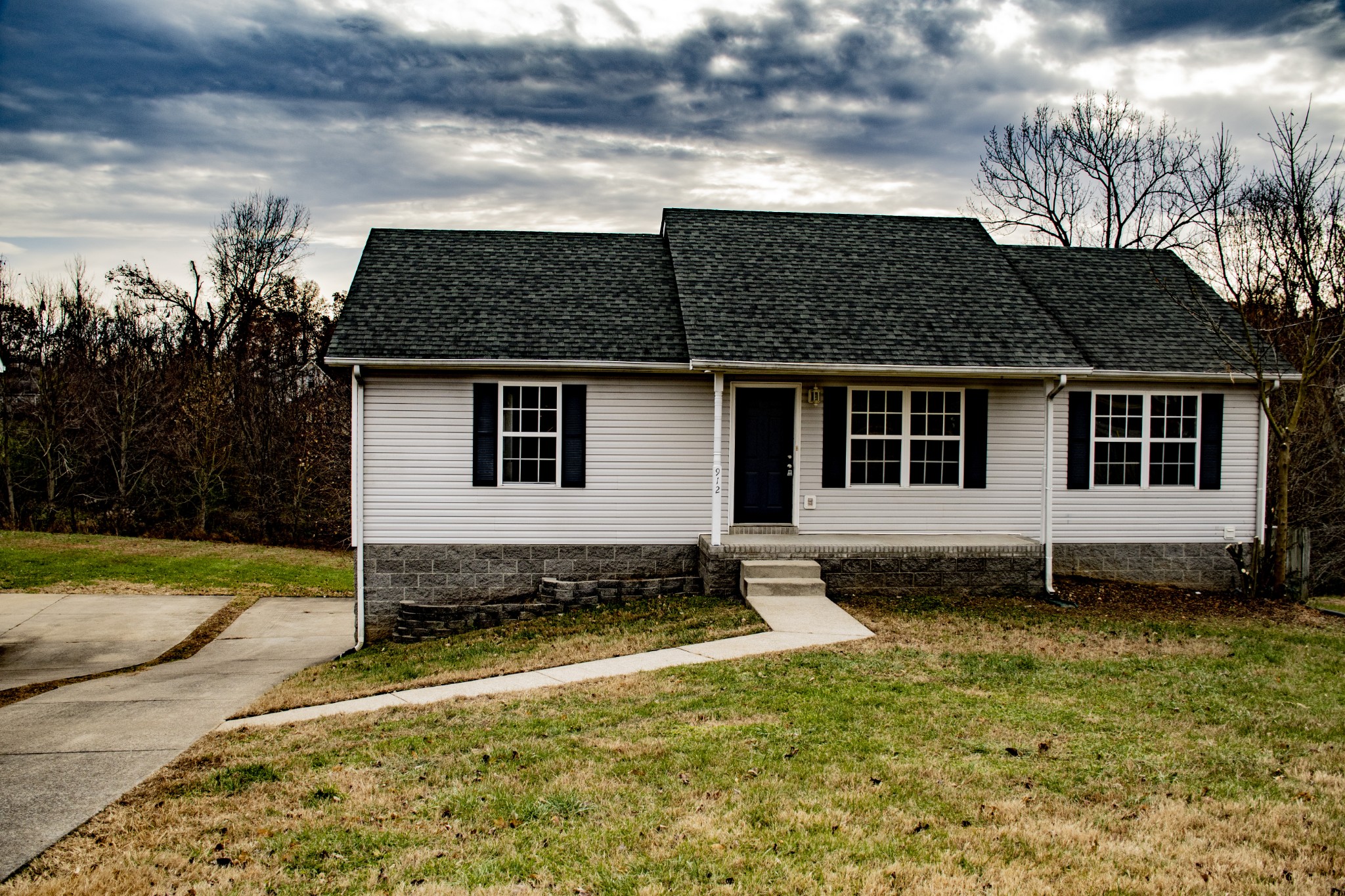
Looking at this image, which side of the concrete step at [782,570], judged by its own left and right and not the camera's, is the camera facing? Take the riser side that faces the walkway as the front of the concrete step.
front

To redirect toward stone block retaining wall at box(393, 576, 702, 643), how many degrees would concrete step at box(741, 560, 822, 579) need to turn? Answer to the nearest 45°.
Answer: approximately 90° to its right

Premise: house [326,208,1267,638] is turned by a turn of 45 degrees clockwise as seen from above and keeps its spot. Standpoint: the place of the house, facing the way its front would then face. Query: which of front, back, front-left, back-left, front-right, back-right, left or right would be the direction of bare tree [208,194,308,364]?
right

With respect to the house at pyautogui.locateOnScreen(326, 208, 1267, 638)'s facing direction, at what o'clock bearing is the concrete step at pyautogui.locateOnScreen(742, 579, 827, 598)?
The concrete step is roughly at 12 o'clock from the house.

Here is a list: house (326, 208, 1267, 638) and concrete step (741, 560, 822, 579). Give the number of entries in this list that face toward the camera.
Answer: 2

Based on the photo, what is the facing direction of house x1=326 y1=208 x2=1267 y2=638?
toward the camera

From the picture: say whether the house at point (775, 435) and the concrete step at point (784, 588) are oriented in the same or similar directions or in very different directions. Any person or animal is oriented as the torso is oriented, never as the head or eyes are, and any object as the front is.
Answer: same or similar directions

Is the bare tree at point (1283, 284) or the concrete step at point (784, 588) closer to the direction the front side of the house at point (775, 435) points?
the concrete step

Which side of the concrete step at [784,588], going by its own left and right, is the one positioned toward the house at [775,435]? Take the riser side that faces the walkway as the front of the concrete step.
back

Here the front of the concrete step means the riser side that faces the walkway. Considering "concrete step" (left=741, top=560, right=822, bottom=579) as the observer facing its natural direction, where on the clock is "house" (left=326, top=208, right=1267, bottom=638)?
The house is roughly at 6 o'clock from the concrete step.

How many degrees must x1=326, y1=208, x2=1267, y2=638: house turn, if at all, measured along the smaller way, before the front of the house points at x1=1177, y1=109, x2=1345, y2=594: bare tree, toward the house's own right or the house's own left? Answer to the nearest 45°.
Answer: approximately 135° to the house's own left
